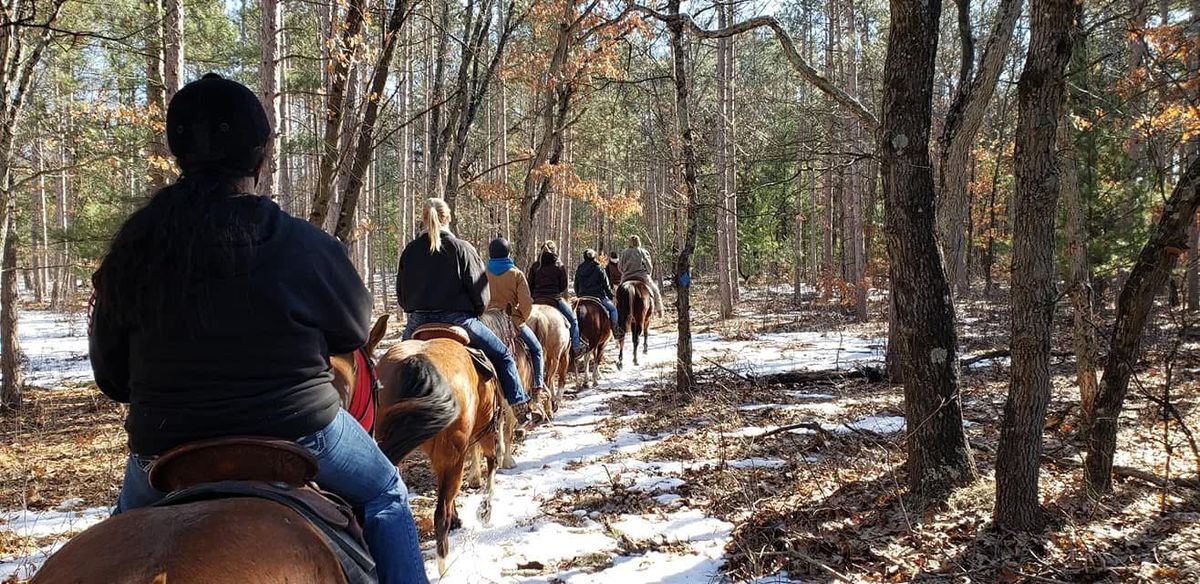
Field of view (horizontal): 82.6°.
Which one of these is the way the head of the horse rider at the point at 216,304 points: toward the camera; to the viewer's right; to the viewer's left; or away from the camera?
away from the camera

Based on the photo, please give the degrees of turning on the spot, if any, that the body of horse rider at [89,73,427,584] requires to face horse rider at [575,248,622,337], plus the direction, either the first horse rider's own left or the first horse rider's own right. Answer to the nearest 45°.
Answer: approximately 45° to the first horse rider's own right

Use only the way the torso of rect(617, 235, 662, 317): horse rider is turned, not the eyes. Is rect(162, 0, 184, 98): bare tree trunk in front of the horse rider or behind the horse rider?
behind

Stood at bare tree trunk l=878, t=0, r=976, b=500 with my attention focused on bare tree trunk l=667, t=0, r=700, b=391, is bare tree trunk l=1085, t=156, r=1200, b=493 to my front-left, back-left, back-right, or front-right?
back-right

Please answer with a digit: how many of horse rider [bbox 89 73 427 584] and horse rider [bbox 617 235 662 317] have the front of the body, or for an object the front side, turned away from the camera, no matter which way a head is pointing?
2

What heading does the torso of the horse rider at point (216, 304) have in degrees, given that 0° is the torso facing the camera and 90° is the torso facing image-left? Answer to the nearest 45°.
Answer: approximately 180°

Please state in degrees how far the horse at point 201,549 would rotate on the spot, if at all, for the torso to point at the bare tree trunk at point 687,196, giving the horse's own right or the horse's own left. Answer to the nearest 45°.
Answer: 0° — it already faces it

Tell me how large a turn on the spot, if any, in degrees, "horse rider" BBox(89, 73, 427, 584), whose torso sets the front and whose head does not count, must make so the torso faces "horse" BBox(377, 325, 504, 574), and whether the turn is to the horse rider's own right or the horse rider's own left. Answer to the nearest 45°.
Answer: approximately 45° to the horse rider's own right

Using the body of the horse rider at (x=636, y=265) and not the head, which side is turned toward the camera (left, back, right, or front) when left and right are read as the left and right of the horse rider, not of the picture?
back

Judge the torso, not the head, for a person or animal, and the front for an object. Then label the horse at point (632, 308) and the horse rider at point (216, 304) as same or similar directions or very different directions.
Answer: same or similar directions

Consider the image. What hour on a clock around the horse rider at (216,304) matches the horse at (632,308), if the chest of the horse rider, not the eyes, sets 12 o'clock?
The horse is roughly at 1 o'clock from the horse rider.

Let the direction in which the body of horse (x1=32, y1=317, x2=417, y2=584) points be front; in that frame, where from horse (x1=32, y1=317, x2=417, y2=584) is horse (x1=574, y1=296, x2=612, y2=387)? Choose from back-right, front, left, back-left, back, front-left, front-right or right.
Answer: front

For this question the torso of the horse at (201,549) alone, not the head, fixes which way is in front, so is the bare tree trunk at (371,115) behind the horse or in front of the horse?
in front

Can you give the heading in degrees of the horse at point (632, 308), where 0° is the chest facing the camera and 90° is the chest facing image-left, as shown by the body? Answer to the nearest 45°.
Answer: approximately 180°
